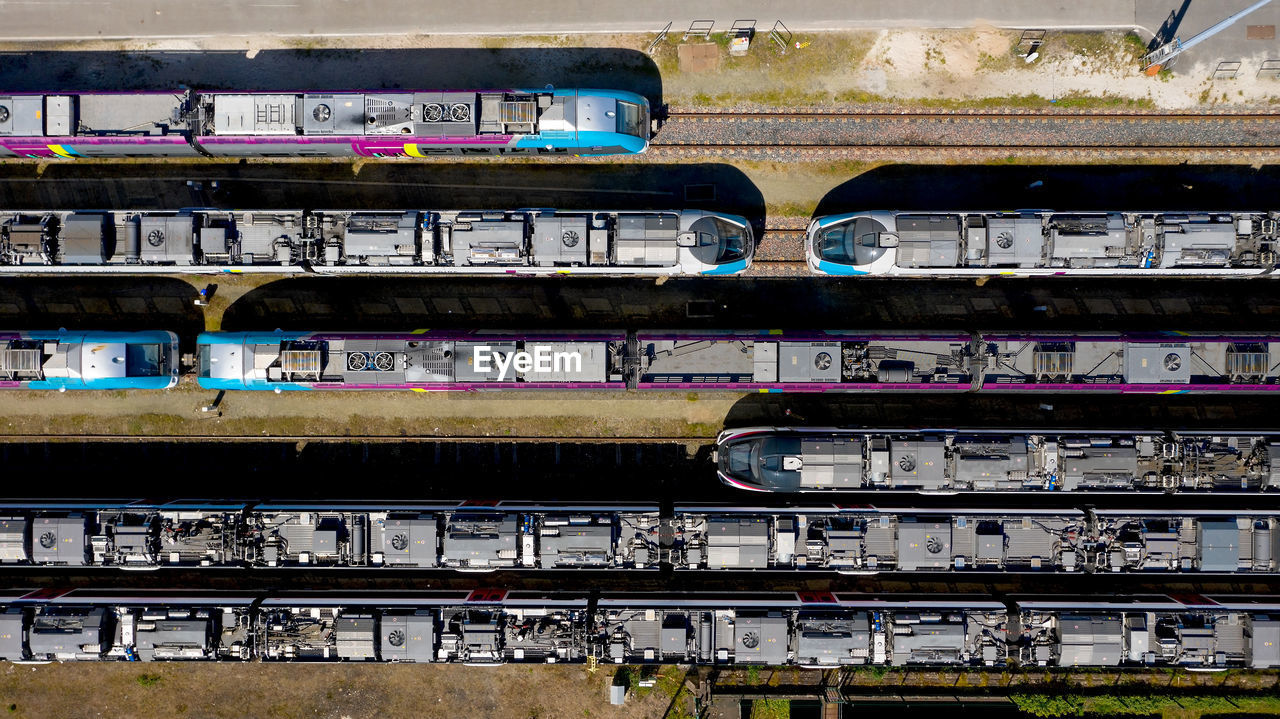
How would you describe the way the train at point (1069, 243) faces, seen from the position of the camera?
facing to the left of the viewer

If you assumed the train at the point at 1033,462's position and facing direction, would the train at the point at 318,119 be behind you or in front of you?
in front

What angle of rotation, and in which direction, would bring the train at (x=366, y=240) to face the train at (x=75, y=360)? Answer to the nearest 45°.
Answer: approximately 180°

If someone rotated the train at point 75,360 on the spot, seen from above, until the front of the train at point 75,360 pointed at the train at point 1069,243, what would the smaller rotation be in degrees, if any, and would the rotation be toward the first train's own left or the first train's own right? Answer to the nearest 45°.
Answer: approximately 45° to the first train's own right

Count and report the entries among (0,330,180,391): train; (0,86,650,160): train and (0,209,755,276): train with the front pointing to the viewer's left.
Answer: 0

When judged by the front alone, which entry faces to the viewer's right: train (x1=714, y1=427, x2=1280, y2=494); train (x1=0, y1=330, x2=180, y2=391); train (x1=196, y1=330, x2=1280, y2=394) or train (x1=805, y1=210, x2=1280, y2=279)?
train (x1=0, y1=330, x2=180, y2=391)

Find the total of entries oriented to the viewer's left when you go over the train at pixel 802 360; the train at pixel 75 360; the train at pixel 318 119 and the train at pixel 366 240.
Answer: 1

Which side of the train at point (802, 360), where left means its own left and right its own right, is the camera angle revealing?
left

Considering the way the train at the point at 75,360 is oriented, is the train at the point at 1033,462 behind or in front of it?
in front

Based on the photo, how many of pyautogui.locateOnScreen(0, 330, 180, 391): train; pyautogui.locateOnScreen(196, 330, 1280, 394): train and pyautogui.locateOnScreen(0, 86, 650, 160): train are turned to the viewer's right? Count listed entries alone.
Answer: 2

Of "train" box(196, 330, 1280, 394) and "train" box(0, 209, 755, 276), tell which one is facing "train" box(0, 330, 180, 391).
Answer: "train" box(196, 330, 1280, 394)

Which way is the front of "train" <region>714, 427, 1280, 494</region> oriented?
to the viewer's left

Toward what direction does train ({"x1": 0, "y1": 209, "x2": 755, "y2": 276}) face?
to the viewer's right

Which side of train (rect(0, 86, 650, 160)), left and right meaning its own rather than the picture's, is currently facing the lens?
right

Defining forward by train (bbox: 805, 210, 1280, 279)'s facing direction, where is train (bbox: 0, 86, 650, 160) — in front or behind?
in front

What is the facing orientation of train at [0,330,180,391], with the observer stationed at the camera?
facing to the right of the viewer

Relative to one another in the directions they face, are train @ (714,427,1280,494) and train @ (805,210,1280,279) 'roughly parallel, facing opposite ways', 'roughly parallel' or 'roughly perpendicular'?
roughly parallel
